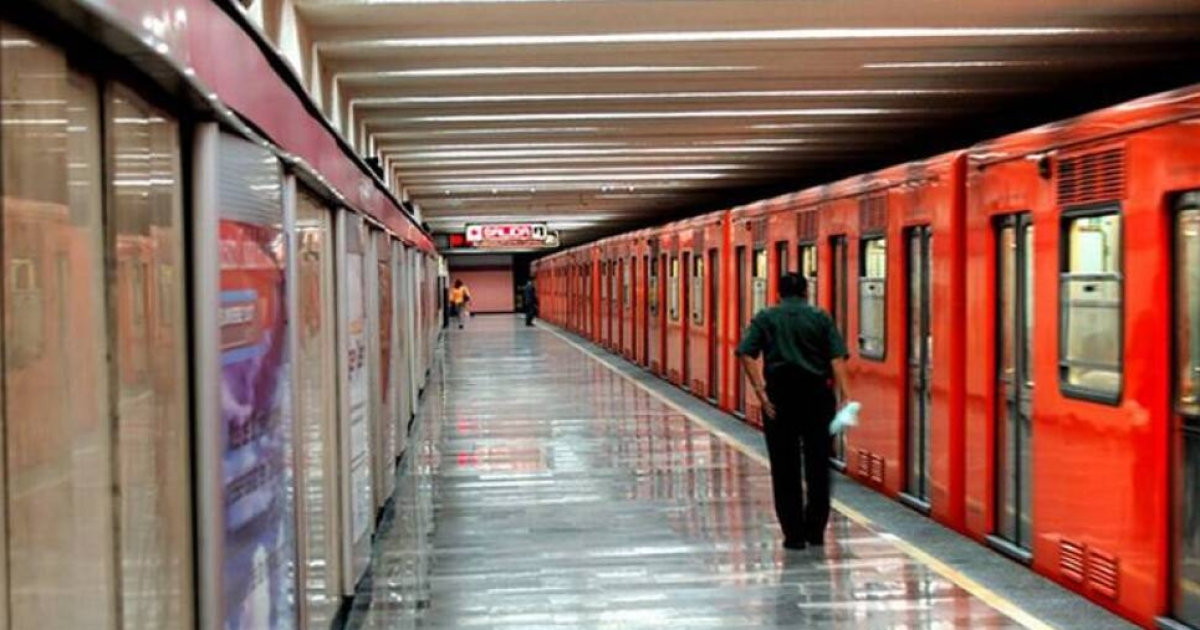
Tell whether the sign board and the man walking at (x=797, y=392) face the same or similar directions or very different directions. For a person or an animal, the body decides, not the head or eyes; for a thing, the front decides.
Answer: very different directions

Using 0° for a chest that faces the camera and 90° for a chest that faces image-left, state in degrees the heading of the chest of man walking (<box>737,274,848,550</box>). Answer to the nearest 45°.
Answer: approximately 180°

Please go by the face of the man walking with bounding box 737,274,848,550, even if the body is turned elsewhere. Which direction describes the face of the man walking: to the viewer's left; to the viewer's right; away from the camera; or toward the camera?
away from the camera

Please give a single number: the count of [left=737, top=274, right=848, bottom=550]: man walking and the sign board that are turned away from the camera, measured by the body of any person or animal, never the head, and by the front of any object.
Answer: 1
